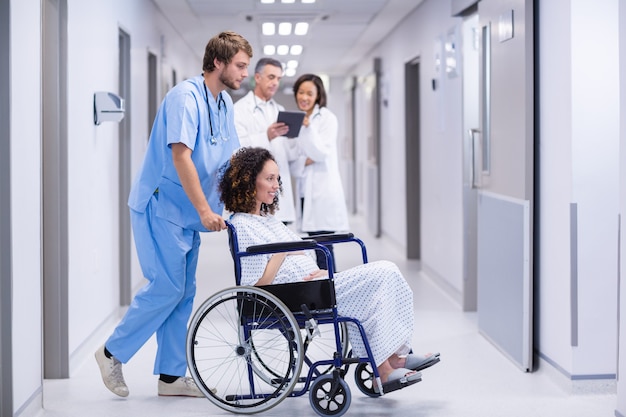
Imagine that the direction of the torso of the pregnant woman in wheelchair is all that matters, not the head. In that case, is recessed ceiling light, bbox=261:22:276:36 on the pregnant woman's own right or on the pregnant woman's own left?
on the pregnant woman's own left

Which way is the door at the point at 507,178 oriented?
to the viewer's left

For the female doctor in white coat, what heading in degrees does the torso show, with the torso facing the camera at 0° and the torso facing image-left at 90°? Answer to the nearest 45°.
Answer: approximately 45°

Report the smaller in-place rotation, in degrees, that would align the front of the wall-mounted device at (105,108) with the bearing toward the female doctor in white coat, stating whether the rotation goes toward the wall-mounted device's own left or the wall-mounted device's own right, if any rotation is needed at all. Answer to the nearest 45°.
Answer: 0° — it already faces them

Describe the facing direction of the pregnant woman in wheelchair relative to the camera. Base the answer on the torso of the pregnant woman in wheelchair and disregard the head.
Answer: to the viewer's right

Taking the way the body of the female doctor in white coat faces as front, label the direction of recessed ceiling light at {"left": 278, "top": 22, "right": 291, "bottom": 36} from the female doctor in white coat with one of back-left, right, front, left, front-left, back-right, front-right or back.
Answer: back-right

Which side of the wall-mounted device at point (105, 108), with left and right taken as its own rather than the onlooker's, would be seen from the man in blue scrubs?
right

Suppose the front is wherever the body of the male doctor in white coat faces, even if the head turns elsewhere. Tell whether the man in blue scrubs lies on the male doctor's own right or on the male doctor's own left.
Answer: on the male doctor's own right

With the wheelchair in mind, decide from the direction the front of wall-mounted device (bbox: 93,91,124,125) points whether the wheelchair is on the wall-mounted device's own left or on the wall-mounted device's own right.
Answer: on the wall-mounted device's own right

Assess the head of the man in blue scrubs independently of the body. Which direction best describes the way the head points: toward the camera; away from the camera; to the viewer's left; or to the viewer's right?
to the viewer's right

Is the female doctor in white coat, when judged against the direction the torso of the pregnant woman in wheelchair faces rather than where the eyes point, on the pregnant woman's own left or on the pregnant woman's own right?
on the pregnant woman's own left

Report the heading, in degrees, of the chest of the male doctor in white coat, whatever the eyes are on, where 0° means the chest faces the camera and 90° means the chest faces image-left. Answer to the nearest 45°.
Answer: approximately 315°

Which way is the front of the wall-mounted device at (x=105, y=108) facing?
to the viewer's right

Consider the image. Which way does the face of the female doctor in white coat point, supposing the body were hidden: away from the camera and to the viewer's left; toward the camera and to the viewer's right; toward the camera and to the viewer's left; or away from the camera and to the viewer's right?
toward the camera and to the viewer's left
